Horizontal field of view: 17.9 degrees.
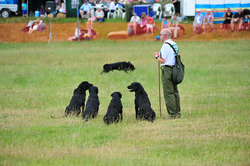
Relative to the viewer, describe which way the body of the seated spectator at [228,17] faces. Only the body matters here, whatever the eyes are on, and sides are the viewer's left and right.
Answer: facing the viewer and to the left of the viewer

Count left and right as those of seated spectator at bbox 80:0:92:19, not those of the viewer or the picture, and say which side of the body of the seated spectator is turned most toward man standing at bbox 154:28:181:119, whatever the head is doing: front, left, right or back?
front

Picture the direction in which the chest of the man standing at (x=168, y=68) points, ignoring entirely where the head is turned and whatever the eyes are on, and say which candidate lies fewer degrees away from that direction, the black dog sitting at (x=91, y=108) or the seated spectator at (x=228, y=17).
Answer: the black dog sitting

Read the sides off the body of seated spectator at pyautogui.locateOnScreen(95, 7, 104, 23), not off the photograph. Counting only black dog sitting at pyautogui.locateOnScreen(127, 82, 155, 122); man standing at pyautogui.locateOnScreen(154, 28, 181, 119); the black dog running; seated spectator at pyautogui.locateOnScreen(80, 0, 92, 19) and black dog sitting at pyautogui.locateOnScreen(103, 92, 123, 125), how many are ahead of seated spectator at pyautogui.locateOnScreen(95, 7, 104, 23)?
4

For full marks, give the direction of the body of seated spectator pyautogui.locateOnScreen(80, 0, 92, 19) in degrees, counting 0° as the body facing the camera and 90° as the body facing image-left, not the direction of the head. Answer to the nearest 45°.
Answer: approximately 0°

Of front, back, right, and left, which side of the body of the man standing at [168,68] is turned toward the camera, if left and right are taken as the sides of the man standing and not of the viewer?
left

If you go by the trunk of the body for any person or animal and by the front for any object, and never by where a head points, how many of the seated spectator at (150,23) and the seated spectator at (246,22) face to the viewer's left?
0

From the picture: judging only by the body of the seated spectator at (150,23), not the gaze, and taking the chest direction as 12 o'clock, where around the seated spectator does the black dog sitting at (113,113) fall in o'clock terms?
The black dog sitting is roughly at 12 o'clock from the seated spectator.

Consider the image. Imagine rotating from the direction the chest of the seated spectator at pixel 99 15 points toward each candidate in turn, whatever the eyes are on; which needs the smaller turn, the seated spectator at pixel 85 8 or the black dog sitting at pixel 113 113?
the black dog sitting
